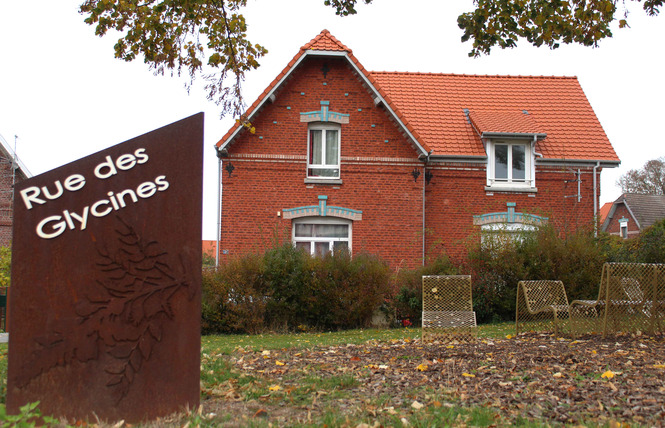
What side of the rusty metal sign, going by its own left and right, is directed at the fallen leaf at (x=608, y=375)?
left

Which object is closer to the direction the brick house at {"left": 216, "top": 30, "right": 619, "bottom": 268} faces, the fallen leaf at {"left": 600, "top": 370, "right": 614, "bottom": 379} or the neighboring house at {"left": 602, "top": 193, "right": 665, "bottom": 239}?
the fallen leaf

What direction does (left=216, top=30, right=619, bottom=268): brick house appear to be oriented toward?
toward the camera

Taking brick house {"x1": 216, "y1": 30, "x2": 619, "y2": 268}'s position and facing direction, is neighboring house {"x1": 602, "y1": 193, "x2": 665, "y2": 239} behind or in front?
behind

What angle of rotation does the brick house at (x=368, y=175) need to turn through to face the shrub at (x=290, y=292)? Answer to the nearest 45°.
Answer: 0° — it already faces it

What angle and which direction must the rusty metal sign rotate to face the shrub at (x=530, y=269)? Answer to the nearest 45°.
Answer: approximately 135° to its left

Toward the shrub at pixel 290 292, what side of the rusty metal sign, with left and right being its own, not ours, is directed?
back

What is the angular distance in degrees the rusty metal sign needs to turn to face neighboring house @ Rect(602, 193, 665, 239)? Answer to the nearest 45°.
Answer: approximately 135° to its left

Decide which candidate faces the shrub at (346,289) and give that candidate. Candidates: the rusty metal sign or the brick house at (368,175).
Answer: the brick house

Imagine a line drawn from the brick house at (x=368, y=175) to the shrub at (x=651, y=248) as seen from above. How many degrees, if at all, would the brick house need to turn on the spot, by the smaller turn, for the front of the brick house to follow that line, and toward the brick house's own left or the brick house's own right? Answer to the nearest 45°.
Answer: approximately 90° to the brick house's own left

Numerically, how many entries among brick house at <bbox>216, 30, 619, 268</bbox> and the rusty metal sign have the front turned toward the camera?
2

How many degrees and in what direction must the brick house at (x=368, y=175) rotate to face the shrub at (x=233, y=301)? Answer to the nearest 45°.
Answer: approximately 45° to its right
